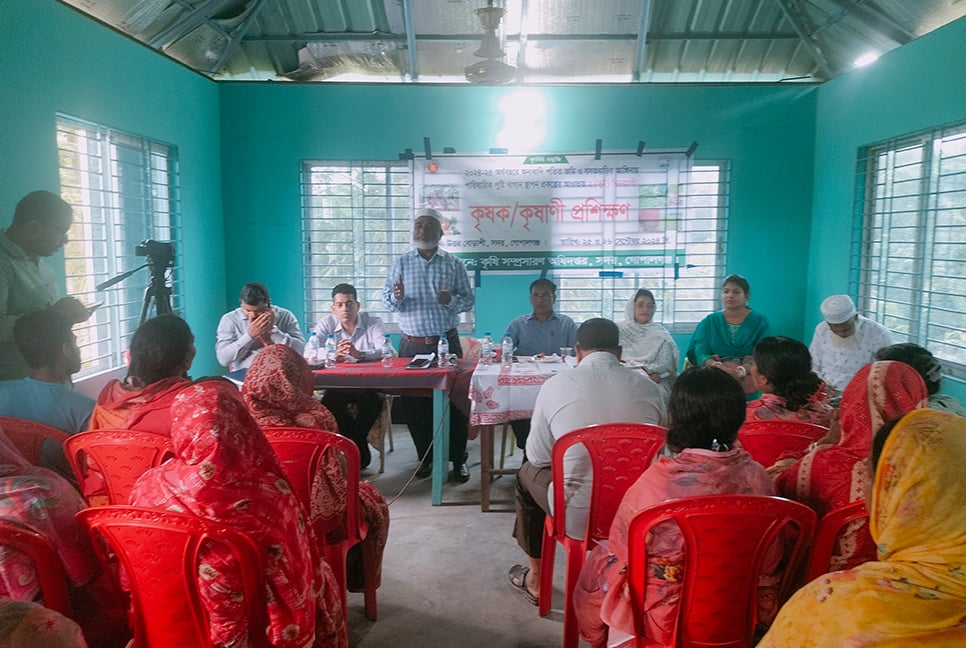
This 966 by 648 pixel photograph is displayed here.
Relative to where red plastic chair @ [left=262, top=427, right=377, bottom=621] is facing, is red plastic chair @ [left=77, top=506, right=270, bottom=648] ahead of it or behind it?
behind

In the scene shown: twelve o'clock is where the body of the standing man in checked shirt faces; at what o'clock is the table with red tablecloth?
The table with red tablecloth is roughly at 12 o'clock from the standing man in checked shirt.

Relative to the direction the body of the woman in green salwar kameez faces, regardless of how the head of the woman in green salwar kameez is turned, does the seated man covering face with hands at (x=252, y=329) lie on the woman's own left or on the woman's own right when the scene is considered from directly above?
on the woman's own right

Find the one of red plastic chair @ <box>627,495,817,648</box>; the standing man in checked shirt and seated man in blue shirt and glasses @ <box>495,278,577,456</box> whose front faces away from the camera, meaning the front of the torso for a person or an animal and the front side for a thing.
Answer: the red plastic chair

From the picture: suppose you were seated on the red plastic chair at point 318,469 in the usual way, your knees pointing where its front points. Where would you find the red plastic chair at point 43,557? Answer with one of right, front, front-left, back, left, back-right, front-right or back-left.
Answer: back

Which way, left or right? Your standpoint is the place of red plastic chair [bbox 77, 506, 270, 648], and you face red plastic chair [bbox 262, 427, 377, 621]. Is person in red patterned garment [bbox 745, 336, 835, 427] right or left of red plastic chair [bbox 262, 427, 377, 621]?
right

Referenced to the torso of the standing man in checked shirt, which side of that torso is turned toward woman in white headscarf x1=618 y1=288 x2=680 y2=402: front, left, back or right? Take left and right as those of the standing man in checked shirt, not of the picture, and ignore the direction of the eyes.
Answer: left

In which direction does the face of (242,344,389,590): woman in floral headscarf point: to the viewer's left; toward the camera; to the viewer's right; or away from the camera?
away from the camera

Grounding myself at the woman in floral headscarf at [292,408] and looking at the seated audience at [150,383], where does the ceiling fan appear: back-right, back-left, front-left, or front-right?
back-right

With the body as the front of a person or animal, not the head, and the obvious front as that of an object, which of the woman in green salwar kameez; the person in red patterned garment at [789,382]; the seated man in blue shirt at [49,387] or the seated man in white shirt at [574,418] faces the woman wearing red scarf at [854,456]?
the woman in green salwar kameez

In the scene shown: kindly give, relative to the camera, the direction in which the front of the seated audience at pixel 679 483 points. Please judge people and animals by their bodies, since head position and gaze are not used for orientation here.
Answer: facing away from the viewer
